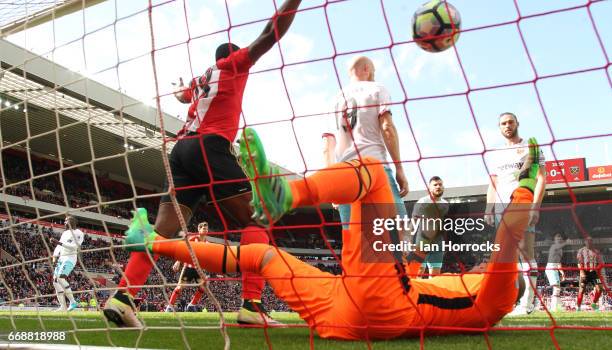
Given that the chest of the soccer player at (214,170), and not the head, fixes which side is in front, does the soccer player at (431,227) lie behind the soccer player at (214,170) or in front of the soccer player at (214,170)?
in front

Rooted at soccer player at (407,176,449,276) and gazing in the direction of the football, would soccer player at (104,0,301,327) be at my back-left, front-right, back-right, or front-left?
front-right

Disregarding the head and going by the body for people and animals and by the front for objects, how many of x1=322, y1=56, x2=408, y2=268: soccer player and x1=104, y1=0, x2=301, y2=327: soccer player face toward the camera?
0

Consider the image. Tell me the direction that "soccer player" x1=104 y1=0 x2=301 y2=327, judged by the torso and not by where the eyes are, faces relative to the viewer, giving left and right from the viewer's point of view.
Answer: facing away from the viewer and to the right of the viewer

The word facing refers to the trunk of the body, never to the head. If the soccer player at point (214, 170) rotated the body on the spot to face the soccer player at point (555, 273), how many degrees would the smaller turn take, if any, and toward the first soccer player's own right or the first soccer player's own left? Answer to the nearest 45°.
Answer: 0° — they already face them

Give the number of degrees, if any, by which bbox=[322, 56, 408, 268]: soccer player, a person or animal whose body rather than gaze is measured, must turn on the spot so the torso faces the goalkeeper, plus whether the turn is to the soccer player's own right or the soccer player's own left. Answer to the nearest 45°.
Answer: approximately 135° to the soccer player's own right

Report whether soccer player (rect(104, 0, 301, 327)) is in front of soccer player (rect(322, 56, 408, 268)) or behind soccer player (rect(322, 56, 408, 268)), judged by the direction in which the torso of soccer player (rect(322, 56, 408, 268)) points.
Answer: behind

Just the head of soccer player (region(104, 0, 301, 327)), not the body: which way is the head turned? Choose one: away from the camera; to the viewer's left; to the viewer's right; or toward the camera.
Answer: away from the camera

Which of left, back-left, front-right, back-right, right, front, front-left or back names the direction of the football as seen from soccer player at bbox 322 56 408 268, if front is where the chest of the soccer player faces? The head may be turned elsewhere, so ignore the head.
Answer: right
